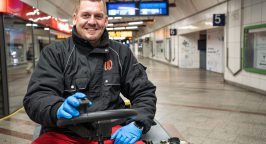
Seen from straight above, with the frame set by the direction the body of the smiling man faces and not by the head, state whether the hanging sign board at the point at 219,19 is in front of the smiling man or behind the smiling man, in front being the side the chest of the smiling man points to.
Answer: behind

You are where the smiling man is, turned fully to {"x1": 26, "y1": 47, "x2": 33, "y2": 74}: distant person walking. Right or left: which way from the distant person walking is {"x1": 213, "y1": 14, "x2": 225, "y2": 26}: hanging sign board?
right

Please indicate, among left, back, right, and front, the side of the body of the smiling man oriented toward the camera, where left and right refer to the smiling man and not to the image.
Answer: front

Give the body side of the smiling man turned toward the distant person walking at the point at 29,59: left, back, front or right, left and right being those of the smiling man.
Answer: back

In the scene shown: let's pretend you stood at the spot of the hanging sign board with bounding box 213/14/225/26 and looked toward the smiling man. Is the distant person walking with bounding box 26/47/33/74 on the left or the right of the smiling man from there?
right
